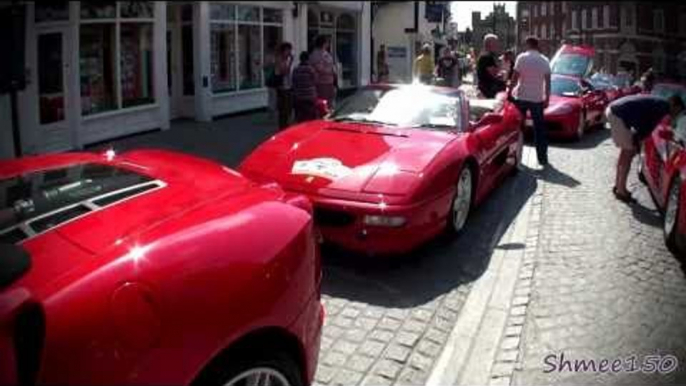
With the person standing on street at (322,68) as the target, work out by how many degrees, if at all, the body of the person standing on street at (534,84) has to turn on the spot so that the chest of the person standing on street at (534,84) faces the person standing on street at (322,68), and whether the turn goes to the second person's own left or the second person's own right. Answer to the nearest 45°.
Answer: approximately 90° to the second person's own left

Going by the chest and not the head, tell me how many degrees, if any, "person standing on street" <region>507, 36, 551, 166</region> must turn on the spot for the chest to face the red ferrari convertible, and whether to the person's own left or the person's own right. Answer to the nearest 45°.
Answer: approximately 180°

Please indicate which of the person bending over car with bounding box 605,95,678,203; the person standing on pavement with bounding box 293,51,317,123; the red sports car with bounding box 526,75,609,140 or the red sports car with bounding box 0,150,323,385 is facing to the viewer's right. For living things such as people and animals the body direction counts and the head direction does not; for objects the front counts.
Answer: the person bending over car with bounding box 605,95,678,203

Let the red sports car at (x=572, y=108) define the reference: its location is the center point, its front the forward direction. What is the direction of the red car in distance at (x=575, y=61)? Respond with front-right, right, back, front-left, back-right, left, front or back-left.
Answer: back-right

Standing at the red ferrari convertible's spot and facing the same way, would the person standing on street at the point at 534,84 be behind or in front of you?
behind

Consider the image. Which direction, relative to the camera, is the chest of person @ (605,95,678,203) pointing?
to the viewer's right

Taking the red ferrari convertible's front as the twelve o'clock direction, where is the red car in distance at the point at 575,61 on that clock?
The red car in distance is roughly at 5 o'clock from the red ferrari convertible.
